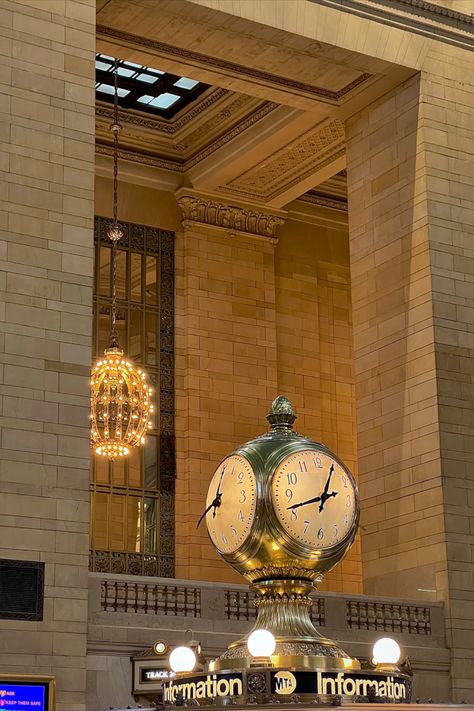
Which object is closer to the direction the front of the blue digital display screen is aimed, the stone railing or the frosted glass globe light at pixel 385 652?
the frosted glass globe light

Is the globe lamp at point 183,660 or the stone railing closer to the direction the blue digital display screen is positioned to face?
the globe lamp

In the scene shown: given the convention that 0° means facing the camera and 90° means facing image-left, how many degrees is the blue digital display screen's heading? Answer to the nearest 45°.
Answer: approximately 0°
